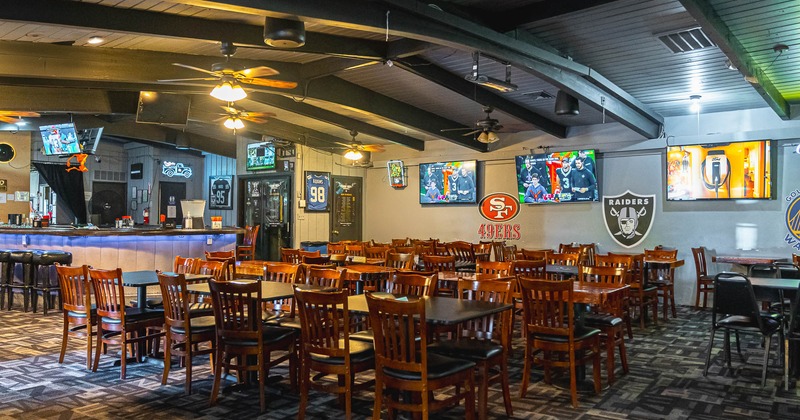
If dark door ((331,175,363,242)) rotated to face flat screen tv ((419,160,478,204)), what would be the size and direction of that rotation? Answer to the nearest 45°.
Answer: approximately 45° to its left

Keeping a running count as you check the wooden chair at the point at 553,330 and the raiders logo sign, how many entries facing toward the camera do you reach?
1

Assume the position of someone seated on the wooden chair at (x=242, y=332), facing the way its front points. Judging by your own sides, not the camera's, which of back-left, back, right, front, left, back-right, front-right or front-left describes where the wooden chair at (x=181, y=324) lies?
left

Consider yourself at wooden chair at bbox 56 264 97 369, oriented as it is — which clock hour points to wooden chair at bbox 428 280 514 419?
wooden chair at bbox 428 280 514 419 is roughly at 3 o'clock from wooden chair at bbox 56 264 97 369.

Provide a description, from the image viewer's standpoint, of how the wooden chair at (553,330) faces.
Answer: facing away from the viewer and to the right of the viewer

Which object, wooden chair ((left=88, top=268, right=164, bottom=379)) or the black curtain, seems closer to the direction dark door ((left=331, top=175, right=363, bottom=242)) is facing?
the wooden chair

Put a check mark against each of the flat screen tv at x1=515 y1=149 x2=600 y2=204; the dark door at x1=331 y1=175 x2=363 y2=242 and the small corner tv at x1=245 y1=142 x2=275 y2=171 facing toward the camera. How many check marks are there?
3

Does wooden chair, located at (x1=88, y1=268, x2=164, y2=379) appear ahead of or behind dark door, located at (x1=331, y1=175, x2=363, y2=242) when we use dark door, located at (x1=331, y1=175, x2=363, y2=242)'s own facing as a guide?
ahead

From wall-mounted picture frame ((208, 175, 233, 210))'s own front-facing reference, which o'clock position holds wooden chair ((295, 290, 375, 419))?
The wooden chair is roughly at 12 o'clock from the wall-mounted picture frame.
